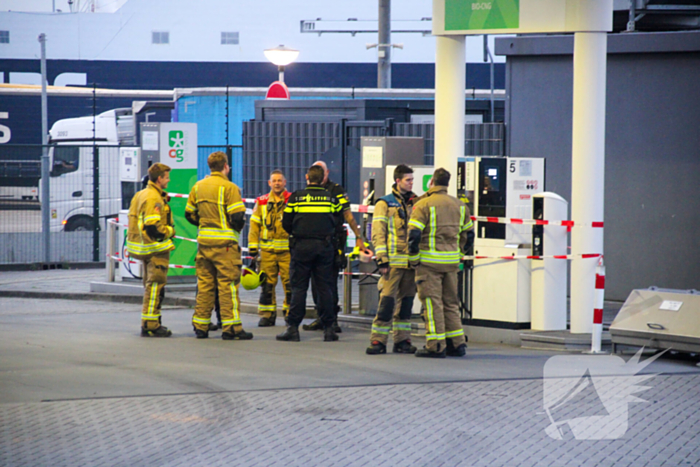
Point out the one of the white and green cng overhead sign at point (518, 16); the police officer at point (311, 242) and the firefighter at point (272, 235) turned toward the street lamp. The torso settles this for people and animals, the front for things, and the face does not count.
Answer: the police officer

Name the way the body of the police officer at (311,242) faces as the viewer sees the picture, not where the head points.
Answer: away from the camera

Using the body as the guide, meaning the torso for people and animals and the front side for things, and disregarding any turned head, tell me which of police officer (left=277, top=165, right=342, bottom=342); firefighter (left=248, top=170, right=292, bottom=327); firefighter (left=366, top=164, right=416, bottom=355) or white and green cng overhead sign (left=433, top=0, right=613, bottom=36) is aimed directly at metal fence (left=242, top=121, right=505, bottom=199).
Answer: the police officer

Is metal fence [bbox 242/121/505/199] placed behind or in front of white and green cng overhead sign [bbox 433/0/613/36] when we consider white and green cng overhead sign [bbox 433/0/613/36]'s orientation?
behind

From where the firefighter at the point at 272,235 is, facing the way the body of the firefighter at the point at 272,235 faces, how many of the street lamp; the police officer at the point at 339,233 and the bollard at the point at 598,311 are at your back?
1

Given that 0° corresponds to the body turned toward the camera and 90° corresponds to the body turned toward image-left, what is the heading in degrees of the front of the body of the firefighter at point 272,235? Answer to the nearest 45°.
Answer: approximately 0°

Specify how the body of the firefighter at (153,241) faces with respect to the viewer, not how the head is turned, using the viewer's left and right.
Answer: facing to the right of the viewer

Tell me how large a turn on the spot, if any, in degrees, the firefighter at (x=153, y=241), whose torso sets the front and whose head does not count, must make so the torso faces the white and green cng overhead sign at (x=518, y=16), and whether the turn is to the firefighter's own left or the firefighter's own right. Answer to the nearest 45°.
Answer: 0° — they already face it

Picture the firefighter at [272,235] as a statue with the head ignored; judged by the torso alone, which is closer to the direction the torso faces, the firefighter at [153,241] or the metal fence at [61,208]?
the firefighter

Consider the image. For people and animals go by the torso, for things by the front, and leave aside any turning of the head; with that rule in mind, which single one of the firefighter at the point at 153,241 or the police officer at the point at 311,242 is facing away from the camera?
the police officer

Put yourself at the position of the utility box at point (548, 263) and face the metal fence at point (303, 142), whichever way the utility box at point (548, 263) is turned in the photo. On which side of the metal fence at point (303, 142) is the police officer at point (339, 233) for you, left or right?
left
